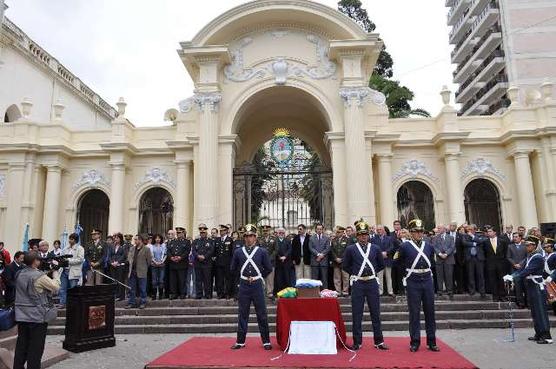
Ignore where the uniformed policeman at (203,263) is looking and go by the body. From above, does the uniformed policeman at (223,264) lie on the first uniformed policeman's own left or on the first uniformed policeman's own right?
on the first uniformed policeman's own left

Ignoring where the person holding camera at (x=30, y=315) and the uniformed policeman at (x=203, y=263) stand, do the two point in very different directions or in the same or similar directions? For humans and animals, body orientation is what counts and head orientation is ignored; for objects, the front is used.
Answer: very different directions

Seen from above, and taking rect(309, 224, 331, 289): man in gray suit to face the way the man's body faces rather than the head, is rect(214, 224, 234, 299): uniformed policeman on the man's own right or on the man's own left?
on the man's own right

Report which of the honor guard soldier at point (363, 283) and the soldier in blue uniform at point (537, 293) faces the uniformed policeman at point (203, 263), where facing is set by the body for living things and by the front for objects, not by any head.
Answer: the soldier in blue uniform

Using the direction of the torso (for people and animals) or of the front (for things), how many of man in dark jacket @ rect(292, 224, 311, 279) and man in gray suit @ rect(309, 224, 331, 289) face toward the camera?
2

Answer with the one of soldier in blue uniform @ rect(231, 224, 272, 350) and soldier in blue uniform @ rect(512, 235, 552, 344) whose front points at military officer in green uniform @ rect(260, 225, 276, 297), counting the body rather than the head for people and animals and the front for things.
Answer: soldier in blue uniform @ rect(512, 235, 552, 344)

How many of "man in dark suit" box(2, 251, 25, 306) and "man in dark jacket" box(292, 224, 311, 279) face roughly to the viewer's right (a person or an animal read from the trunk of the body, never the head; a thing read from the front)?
1
